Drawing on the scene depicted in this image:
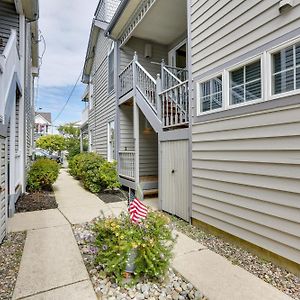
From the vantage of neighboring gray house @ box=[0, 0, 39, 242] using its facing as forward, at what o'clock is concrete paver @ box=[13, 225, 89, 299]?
The concrete paver is roughly at 3 o'clock from the neighboring gray house.

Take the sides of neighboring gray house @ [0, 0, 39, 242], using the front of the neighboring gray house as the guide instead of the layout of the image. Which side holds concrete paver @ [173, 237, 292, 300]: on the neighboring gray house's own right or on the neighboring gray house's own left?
on the neighboring gray house's own right

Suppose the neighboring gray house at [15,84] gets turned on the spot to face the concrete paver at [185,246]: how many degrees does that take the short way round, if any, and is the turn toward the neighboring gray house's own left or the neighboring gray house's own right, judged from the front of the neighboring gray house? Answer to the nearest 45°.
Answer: approximately 45° to the neighboring gray house's own right

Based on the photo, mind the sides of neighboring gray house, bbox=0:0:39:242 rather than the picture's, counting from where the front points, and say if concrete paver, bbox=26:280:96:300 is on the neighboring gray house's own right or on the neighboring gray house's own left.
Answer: on the neighboring gray house's own right

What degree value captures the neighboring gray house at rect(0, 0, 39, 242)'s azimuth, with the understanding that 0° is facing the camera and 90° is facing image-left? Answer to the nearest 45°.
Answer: approximately 270°

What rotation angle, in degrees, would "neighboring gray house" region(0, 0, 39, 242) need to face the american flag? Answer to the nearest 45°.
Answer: approximately 90° to its right
